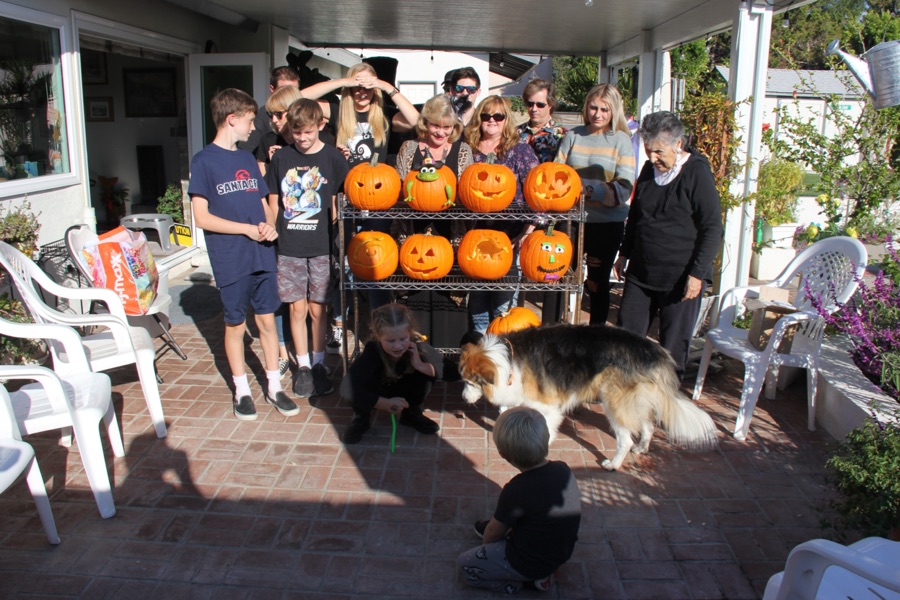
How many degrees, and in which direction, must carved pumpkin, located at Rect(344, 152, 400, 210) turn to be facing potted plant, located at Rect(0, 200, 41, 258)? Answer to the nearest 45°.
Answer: approximately 90° to its right

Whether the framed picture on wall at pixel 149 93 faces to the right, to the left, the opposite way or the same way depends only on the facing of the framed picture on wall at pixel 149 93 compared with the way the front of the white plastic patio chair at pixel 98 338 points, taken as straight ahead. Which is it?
to the right

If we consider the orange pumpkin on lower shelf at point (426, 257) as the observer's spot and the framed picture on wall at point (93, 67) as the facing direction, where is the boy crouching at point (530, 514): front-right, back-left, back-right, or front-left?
back-left

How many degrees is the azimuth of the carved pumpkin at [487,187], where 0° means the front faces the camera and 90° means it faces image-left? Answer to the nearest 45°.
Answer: approximately 0°

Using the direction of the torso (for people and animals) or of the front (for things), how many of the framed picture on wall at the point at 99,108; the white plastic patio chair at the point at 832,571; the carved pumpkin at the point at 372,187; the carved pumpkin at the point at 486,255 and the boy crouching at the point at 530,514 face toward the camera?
3

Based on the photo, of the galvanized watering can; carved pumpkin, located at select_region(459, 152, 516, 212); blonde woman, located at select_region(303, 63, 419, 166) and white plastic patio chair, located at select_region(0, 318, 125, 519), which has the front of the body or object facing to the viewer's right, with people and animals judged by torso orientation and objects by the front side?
the white plastic patio chair

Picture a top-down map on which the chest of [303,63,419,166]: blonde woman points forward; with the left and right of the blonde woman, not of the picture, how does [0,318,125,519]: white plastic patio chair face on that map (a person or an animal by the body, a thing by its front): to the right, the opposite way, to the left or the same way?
to the left

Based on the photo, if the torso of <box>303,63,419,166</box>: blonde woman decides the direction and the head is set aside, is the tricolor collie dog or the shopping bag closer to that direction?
the tricolor collie dog

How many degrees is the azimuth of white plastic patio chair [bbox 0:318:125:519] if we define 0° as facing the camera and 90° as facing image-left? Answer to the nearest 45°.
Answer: approximately 270°

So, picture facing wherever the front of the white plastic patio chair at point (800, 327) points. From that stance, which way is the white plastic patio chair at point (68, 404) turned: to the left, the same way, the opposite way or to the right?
the opposite way

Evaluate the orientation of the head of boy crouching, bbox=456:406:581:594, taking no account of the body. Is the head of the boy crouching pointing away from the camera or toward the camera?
away from the camera

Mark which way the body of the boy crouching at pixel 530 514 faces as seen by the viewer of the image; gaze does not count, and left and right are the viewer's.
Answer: facing away from the viewer and to the left of the viewer
